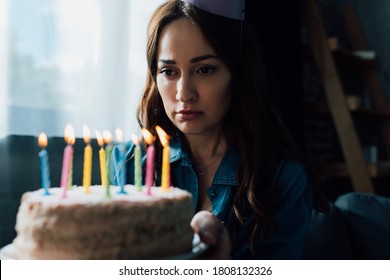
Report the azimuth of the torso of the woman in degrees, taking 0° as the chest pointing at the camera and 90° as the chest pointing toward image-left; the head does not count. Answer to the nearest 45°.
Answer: approximately 45°

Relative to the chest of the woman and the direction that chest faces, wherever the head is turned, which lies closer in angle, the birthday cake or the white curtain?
the birthday cake

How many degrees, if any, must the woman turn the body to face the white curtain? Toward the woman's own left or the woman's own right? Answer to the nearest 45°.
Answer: approximately 90° to the woman's own right

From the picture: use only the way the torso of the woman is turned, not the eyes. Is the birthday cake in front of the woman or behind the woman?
in front

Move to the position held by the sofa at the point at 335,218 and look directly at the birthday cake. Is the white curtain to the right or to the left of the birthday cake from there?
right
